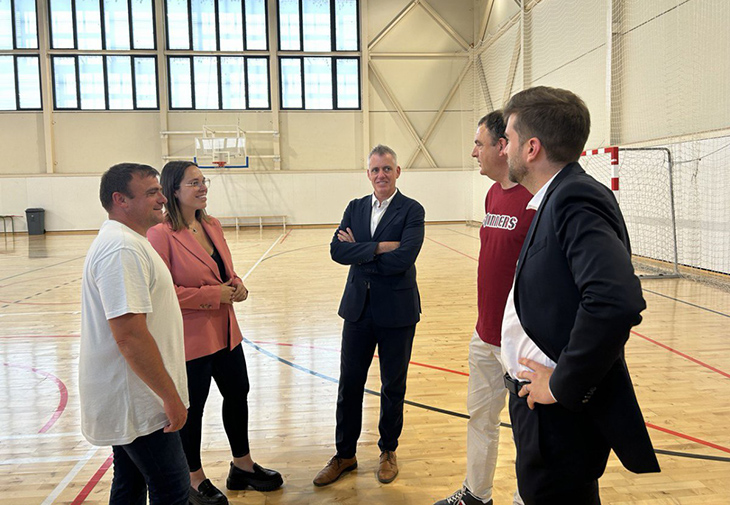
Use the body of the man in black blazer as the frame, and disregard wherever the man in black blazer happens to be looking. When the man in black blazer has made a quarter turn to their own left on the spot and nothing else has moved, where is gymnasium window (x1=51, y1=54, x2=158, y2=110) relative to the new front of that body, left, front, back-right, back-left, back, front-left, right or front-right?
back-right

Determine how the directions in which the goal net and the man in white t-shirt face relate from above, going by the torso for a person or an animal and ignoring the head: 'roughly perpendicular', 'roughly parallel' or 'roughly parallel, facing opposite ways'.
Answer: roughly parallel, facing opposite ways

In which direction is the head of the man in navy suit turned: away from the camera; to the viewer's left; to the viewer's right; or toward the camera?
toward the camera

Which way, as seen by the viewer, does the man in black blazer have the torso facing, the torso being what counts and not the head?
to the viewer's left

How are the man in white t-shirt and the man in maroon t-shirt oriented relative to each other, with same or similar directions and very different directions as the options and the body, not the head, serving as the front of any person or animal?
very different directions

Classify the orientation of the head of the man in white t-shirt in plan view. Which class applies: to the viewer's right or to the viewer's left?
to the viewer's right

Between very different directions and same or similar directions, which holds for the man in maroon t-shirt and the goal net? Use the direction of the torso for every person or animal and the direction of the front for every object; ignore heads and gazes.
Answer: same or similar directions

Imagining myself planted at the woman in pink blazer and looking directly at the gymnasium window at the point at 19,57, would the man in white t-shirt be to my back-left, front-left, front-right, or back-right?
back-left

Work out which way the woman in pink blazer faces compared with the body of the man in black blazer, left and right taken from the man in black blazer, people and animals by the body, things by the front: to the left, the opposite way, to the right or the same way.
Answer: the opposite way

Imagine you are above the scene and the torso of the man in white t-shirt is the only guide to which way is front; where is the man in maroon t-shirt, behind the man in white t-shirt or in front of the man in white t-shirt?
in front

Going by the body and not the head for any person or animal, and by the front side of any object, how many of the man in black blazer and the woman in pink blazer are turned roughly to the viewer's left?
1

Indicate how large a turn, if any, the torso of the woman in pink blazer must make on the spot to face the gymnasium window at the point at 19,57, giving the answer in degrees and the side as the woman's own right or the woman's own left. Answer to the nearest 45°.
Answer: approximately 135° to the woman's own left

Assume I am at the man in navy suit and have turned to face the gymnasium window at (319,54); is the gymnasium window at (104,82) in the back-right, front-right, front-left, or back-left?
front-left

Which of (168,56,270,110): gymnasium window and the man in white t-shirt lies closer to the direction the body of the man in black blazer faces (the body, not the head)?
the man in white t-shirt

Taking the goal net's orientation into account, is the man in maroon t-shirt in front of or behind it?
in front

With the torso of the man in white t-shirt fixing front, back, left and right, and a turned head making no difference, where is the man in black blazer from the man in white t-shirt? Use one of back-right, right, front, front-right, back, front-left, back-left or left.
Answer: front-right

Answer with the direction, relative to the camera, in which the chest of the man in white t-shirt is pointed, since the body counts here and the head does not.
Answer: to the viewer's right

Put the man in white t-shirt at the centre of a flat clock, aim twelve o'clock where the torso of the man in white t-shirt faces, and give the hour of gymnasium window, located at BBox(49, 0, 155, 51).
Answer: The gymnasium window is roughly at 9 o'clock from the man in white t-shirt.

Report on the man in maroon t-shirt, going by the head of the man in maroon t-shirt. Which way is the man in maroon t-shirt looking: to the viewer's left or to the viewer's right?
to the viewer's left

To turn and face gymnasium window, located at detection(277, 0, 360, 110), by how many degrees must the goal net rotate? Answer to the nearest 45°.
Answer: approximately 90° to its right
